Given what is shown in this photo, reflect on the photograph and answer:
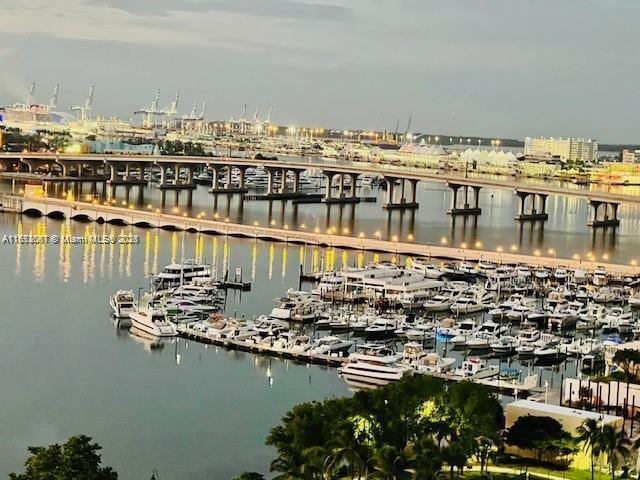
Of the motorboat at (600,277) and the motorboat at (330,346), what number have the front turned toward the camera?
1

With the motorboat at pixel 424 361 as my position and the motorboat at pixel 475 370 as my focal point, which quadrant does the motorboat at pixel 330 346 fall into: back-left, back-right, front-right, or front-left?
back-left

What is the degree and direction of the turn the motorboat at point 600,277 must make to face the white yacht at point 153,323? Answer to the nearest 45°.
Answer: approximately 45° to its right

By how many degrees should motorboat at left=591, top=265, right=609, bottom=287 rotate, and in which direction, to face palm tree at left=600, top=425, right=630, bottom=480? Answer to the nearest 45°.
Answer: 0° — it already faces it

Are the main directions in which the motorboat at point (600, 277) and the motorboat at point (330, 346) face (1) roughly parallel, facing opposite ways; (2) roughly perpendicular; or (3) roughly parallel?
roughly perpendicular

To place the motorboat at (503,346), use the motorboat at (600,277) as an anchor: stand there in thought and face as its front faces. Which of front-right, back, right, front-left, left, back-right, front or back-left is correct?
front

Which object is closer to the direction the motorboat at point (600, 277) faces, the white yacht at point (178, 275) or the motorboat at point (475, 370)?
the motorboat
